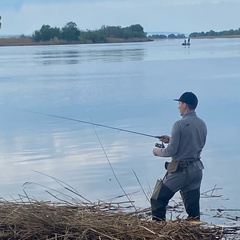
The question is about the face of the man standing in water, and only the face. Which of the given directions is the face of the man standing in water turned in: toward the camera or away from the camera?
away from the camera

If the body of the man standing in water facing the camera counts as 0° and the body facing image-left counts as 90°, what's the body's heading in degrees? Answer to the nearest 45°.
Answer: approximately 135°
